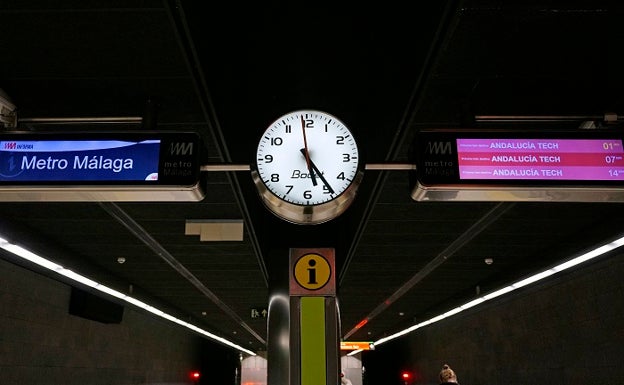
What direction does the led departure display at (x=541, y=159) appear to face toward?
toward the camera

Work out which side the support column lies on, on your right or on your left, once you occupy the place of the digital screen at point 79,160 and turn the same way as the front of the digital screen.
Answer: on your left

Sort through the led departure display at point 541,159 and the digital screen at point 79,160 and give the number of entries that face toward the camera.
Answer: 2

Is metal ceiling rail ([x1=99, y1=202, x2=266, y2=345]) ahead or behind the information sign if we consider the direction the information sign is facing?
behind

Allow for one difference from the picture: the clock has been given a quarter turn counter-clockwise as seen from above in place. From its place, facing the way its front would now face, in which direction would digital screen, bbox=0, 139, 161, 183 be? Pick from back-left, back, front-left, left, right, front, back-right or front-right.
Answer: back

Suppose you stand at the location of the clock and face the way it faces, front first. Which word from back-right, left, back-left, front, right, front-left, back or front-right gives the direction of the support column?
back

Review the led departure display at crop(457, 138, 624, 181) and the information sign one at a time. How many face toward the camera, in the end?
2

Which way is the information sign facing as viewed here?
toward the camera
